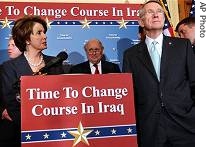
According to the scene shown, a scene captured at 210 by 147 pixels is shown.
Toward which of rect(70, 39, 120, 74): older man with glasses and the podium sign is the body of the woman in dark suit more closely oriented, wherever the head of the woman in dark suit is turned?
the podium sign

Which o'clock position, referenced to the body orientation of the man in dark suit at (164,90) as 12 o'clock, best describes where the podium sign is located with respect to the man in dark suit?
The podium sign is roughly at 2 o'clock from the man in dark suit.

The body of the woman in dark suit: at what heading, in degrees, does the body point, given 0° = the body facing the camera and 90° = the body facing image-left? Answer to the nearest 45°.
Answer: approximately 315°

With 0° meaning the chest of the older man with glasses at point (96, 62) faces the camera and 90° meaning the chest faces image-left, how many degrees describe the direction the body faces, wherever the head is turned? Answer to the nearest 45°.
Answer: approximately 0°
